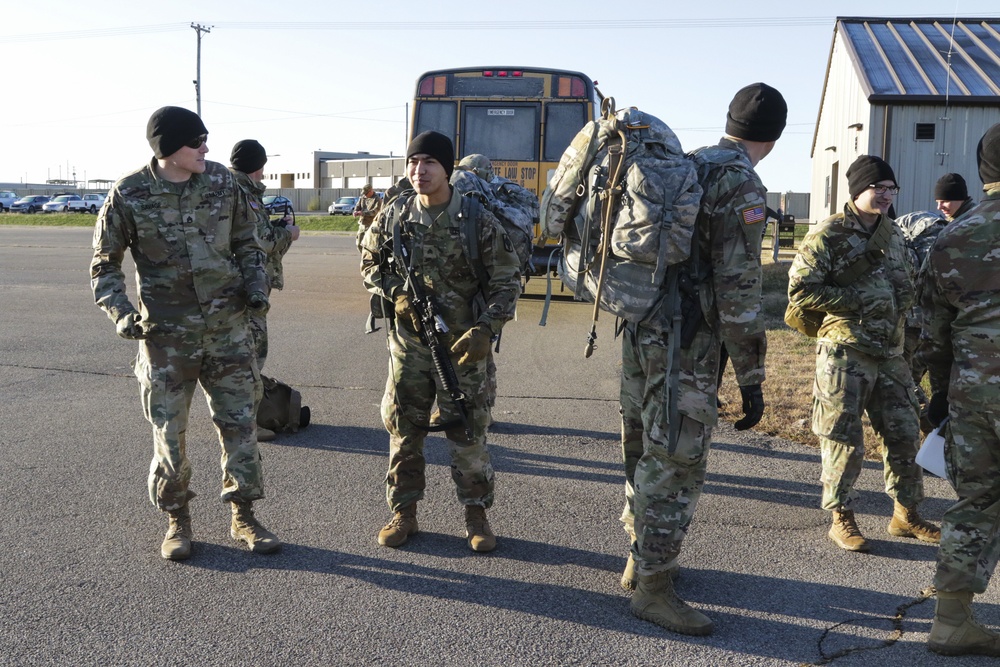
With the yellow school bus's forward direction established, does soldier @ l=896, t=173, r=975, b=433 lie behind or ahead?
behind

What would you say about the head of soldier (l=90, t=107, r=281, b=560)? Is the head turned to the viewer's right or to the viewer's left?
to the viewer's right

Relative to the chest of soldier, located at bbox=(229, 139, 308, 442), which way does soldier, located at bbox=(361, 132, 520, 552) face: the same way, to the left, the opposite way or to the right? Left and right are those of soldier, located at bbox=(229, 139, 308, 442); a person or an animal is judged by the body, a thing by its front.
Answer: to the right

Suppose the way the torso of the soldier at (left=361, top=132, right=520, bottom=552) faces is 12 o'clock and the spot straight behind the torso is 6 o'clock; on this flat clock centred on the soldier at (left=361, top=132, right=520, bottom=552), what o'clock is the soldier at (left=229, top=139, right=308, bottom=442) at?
the soldier at (left=229, top=139, right=308, bottom=442) is roughly at 5 o'clock from the soldier at (left=361, top=132, right=520, bottom=552).

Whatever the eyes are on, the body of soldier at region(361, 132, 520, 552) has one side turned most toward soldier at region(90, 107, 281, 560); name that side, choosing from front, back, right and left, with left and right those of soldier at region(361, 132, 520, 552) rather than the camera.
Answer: right

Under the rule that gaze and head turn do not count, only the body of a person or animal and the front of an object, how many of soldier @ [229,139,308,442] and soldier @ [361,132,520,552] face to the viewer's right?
1

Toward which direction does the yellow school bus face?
away from the camera

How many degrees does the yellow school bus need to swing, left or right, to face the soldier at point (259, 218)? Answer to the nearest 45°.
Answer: approximately 180°

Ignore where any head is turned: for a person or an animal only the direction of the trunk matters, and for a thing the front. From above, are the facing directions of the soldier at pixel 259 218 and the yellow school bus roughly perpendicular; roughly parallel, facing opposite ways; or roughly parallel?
roughly perpendicular

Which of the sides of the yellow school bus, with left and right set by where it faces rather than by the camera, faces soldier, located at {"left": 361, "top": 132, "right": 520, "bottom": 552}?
back
